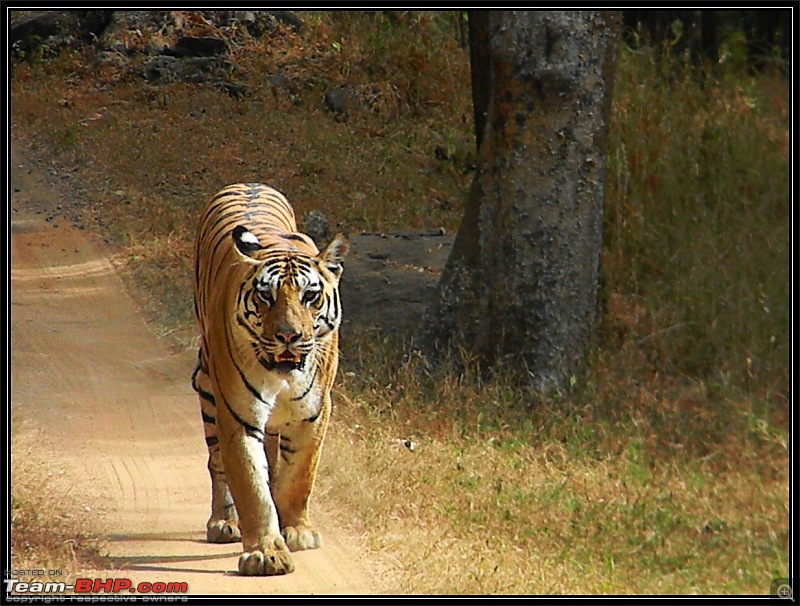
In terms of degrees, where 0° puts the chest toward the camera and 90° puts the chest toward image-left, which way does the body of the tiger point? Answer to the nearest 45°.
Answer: approximately 0°

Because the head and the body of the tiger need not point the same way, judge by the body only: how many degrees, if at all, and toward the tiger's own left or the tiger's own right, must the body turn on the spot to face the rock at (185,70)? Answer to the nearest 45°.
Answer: approximately 180°

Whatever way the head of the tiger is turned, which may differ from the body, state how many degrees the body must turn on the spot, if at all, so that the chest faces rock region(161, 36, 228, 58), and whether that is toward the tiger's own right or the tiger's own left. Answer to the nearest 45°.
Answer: approximately 180°

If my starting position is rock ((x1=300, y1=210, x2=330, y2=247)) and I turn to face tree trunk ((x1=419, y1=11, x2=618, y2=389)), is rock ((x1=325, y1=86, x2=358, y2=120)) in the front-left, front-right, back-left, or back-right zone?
back-left

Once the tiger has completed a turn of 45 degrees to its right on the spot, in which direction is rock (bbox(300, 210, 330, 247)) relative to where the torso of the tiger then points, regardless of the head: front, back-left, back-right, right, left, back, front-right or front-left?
back-right

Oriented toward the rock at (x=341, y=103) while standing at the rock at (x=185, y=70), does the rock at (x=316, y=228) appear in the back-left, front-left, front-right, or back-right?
front-right

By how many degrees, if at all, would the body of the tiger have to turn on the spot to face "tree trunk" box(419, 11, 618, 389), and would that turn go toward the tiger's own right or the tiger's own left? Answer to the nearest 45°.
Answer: approximately 135° to the tiger's own left

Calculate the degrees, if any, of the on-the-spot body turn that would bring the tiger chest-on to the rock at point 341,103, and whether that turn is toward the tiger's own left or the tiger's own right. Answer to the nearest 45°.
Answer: approximately 180°
